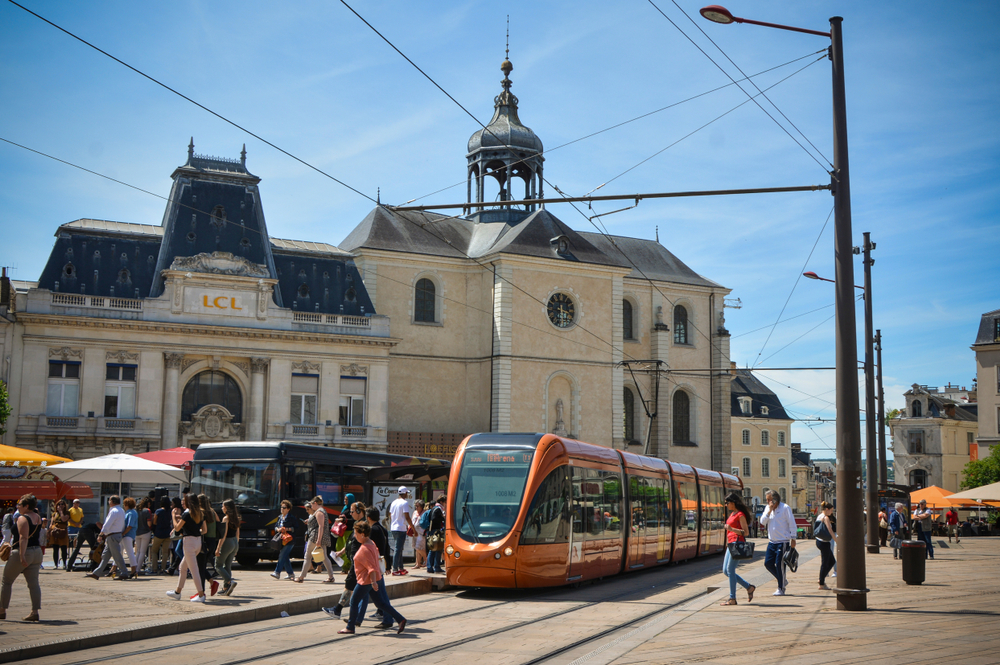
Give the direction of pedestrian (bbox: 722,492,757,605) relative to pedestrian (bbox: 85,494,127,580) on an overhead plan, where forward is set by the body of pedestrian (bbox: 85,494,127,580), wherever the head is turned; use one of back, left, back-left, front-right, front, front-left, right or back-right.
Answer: back-left

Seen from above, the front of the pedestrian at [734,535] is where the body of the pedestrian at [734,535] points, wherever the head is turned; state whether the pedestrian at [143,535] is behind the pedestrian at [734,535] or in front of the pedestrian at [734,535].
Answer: in front

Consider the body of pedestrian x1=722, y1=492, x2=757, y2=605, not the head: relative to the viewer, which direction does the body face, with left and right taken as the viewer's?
facing to the left of the viewer

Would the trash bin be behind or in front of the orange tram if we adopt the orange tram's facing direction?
behind

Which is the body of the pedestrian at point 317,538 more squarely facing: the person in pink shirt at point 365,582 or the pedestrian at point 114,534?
the pedestrian

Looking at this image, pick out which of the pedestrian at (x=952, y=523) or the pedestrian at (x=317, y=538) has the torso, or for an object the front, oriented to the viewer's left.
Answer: the pedestrian at (x=317, y=538)

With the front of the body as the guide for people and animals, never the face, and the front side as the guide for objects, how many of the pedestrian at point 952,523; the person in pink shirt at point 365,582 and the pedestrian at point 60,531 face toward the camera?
1

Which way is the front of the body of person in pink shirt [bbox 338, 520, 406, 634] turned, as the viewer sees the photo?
to the viewer's left

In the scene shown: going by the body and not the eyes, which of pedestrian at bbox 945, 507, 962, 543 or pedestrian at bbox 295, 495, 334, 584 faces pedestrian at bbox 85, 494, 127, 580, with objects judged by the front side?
pedestrian at bbox 295, 495, 334, 584

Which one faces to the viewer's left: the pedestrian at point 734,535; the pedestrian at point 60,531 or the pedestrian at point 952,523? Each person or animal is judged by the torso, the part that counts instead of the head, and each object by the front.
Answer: the pedestrian at point 734,535

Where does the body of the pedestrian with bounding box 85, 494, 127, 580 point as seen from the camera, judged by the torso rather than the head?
to the viewer's left
